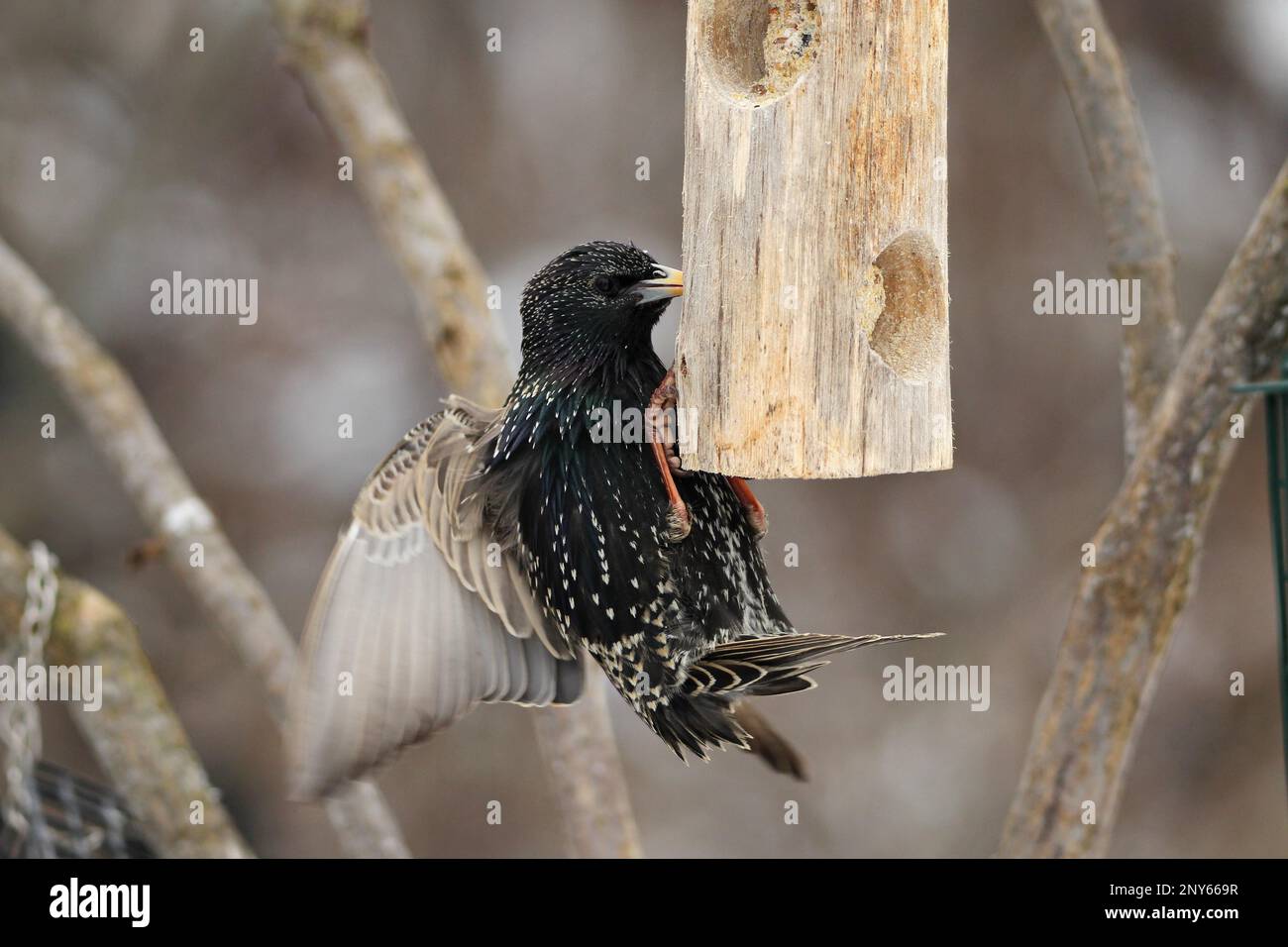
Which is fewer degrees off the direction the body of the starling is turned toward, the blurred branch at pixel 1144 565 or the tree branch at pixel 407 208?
the blurred branch

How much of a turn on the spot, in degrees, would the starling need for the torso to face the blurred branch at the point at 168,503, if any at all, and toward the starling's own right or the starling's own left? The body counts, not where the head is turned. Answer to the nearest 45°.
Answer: approximately 135° to the starling's own left

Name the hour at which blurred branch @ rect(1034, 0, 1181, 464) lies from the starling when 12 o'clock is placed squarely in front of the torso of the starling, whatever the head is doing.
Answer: The blurred branch is roughly at 11 o'clock from the starling.

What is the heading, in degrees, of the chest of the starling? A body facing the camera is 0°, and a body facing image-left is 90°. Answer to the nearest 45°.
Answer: approximately 270°

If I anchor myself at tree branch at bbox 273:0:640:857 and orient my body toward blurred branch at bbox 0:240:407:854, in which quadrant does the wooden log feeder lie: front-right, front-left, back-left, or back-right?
back-left

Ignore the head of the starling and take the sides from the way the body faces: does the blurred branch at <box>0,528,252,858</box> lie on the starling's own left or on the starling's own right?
on the starling's own left
